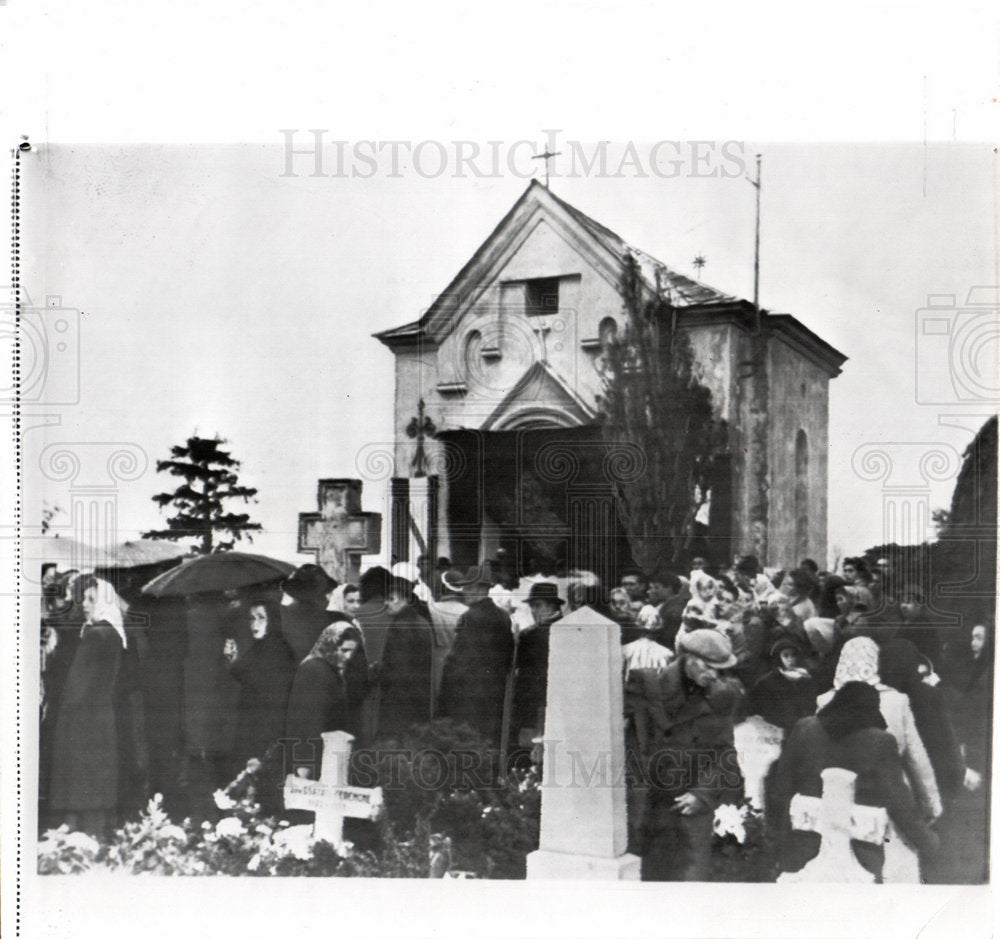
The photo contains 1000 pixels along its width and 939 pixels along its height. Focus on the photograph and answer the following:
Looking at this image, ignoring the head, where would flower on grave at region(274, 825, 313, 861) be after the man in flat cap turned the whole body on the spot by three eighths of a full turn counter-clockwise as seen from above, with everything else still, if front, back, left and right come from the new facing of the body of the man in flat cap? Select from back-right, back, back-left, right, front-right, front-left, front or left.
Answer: left

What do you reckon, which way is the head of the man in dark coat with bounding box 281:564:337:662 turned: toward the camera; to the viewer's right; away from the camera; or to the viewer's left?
away from the camera

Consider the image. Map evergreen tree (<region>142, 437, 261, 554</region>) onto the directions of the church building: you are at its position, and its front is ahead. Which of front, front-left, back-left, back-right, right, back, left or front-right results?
front-right

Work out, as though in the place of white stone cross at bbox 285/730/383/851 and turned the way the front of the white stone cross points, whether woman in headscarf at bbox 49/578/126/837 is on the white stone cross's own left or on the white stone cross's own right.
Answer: on the white stone cross's own right

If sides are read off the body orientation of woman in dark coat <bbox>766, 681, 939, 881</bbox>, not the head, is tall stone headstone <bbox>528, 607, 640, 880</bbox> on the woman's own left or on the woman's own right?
on the woman's own left

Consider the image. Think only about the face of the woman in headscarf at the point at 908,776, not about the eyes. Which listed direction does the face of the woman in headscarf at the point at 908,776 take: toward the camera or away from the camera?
away from the camera

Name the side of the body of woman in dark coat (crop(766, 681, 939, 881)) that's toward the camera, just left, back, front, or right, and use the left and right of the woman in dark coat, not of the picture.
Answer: back

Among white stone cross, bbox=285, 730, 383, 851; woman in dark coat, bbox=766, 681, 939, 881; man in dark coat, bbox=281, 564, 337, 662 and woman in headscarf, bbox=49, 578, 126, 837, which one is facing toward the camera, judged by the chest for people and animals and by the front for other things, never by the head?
the white stone cross

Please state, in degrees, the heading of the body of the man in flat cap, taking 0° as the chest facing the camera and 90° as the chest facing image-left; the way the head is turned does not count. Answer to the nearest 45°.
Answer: approximately 315°

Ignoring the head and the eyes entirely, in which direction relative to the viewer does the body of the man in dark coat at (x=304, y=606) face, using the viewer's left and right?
facing away from the viewer
